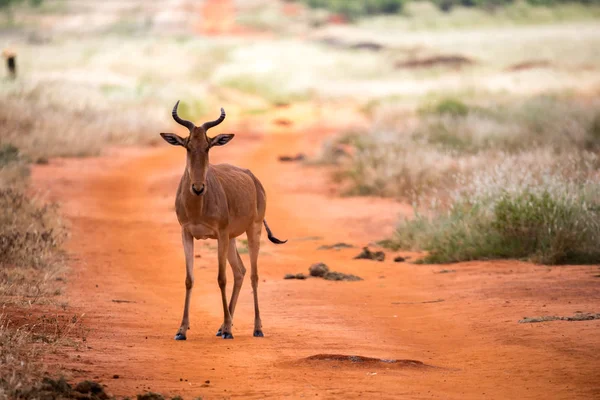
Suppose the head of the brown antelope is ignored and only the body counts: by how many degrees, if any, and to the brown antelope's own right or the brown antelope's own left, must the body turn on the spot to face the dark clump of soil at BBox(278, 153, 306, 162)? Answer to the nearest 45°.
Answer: approximately 135° to the brown antelope's own right

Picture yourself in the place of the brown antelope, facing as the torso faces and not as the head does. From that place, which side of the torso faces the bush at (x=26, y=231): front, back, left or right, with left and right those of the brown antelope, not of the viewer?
right

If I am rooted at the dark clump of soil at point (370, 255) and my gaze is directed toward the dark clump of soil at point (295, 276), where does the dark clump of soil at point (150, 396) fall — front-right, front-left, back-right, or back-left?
front-left

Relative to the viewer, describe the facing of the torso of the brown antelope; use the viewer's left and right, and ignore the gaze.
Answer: facing the viewer and to the left of the viewer

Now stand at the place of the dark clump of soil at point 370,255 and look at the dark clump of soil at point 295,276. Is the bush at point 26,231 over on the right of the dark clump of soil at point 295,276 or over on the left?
right

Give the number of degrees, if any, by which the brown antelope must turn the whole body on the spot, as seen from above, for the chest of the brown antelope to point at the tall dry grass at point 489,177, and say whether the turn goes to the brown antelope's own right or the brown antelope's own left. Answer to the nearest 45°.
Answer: approximately 180°

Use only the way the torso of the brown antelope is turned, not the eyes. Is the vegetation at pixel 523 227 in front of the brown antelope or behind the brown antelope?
behind

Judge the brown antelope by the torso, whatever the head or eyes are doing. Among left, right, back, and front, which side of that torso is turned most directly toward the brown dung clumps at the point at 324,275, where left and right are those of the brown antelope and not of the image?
back

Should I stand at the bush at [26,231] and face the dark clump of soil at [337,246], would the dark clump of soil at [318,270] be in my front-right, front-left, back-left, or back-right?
front-right

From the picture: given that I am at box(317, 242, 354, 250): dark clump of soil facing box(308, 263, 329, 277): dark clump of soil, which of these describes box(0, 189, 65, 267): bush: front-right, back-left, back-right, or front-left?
front-right

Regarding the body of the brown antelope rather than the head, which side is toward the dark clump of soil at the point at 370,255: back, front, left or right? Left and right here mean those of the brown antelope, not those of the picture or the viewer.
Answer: back

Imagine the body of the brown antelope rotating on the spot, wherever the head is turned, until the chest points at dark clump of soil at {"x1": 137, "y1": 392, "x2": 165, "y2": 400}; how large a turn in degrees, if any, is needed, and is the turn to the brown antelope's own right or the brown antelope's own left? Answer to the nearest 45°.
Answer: approximately 45° to the brown antelope's own left
